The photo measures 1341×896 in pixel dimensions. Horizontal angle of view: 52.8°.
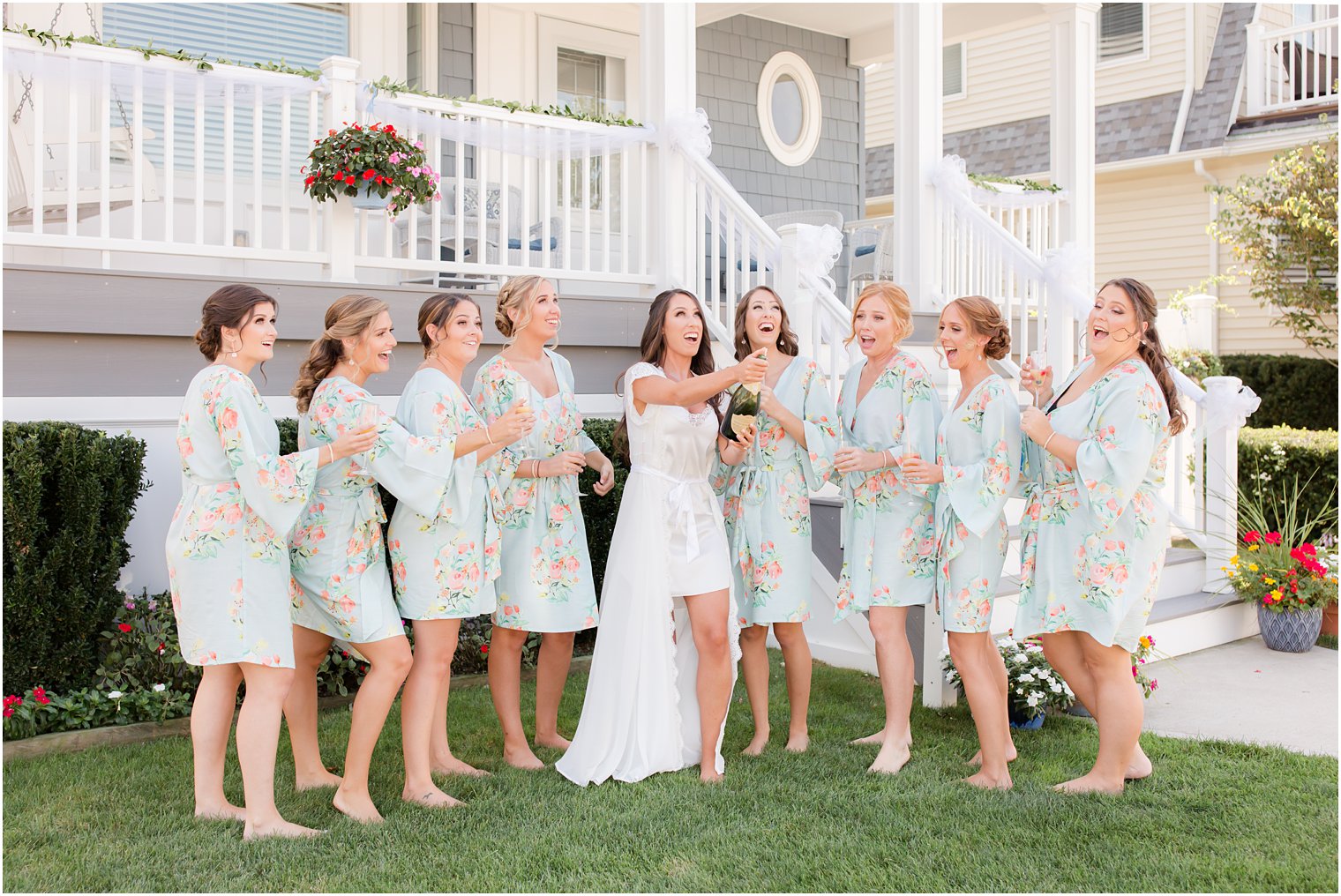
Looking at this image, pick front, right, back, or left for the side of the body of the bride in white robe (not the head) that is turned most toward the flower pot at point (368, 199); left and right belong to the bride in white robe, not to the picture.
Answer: back

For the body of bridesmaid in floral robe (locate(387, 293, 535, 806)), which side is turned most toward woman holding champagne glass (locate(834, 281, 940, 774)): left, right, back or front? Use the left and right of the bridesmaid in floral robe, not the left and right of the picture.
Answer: front

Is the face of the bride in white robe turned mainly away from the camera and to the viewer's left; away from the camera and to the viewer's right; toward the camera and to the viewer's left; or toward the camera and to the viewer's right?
toward the camera and to the viewer's right

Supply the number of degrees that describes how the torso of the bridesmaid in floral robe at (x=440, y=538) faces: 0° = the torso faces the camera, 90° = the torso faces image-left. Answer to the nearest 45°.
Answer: approximately 270°

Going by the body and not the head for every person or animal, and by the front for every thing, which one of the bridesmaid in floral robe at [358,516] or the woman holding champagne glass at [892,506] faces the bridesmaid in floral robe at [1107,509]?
the bridesmaid in floral robe at [358,516]

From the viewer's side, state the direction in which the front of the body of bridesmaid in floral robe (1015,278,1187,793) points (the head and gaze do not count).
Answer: to the viewer's left

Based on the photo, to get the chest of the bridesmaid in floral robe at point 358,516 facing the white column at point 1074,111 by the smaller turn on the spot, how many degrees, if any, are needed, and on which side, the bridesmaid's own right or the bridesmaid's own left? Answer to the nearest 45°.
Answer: approximately 45° to the bridesmaid's own left

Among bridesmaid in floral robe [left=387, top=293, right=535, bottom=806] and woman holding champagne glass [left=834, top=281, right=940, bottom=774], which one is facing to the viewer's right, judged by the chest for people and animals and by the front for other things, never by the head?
the bridesmaid in floral robe

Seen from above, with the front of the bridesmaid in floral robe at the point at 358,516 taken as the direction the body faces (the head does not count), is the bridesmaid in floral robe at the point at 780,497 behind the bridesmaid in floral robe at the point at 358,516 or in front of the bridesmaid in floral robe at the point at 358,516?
in front

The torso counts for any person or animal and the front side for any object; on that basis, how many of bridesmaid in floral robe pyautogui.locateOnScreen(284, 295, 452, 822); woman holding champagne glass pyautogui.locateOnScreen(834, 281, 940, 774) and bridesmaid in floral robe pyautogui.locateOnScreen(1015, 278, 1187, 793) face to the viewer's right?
1

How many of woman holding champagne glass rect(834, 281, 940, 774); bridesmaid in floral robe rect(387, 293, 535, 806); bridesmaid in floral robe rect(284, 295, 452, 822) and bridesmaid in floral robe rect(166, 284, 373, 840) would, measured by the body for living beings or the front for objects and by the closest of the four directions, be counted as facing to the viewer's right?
3

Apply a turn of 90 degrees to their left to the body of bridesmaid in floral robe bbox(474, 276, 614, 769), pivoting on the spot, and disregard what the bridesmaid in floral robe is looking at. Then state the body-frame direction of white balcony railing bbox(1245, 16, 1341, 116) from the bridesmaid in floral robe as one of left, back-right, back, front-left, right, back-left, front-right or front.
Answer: front

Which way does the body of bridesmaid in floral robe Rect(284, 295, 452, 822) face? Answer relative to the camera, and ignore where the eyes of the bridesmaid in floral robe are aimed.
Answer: to the viewer's right

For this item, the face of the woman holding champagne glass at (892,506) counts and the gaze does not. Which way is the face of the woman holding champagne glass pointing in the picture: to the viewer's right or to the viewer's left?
to the viewer's left

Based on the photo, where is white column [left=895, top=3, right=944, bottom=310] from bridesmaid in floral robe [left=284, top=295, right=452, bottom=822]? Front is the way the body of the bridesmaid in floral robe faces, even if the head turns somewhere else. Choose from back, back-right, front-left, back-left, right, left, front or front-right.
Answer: front-left
